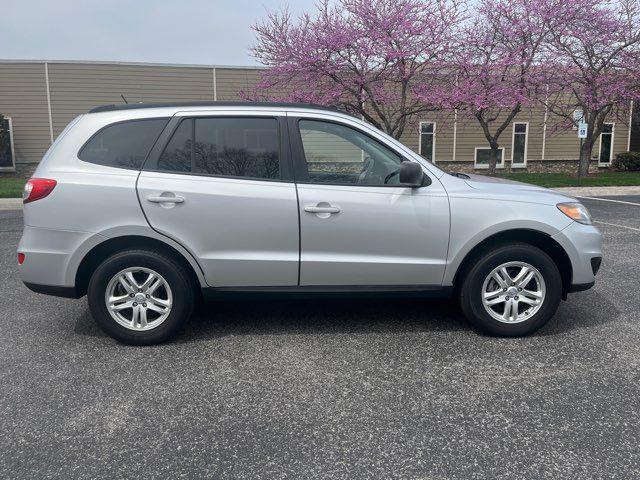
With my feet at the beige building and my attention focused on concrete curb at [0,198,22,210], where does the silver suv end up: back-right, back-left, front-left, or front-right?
front-left

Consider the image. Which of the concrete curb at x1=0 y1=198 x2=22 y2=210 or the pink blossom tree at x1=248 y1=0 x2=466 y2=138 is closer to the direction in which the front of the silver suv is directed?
the pink blossom tree

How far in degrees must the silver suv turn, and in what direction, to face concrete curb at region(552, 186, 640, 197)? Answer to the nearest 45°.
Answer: approximately 45° to its left

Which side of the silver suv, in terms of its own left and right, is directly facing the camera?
right

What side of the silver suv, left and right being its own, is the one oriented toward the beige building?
left

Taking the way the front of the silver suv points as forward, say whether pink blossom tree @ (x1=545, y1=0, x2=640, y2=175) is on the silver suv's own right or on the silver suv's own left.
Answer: on the silver suv's own left

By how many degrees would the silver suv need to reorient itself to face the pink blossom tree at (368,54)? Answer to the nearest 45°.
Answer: approximately 90° to its left

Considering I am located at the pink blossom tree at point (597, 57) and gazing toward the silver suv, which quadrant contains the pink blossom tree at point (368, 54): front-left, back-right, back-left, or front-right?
front-right

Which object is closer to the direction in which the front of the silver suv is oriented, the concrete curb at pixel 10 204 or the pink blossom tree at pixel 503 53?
the pink blossom tree

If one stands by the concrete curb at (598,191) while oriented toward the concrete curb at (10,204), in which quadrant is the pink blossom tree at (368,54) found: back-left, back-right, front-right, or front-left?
front-right

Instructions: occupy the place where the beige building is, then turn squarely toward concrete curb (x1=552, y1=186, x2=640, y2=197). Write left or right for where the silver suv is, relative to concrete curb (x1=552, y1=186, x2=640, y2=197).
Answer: right
